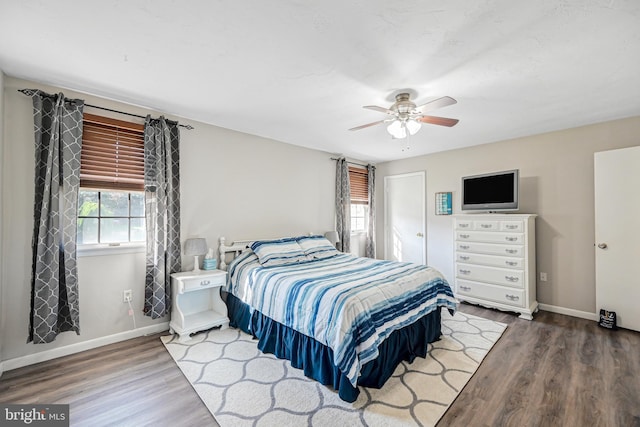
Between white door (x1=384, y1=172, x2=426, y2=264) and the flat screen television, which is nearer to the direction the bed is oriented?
the flat screen television

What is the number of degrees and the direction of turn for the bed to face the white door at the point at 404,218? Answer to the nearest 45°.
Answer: approximately 90° to its left

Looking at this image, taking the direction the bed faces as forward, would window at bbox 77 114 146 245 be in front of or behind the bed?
behind

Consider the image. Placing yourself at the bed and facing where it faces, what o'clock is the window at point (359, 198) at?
The window is roughly at 8 o'clock from the bed.

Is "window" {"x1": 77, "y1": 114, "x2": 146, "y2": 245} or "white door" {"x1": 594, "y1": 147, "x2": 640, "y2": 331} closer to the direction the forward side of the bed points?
the white door

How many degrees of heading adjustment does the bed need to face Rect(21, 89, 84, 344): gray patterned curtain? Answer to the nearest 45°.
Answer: approximately 135° to its right

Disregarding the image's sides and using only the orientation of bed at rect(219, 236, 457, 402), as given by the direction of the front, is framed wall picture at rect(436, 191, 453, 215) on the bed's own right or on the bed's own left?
on the bed's own left

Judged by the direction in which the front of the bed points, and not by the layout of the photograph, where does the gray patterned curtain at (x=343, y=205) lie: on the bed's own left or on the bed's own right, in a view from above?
on the bed's own left

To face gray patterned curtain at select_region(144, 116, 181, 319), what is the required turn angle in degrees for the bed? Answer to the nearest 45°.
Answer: approximately 135° to its right

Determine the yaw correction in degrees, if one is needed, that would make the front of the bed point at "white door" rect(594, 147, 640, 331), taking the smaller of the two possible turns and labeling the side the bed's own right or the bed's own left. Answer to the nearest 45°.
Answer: approximately 45° to the bed's own left

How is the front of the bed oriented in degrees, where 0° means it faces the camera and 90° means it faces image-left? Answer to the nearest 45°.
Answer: approximately 315°

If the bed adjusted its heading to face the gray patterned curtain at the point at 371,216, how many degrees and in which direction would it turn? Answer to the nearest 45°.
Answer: approximately 135° to its left
